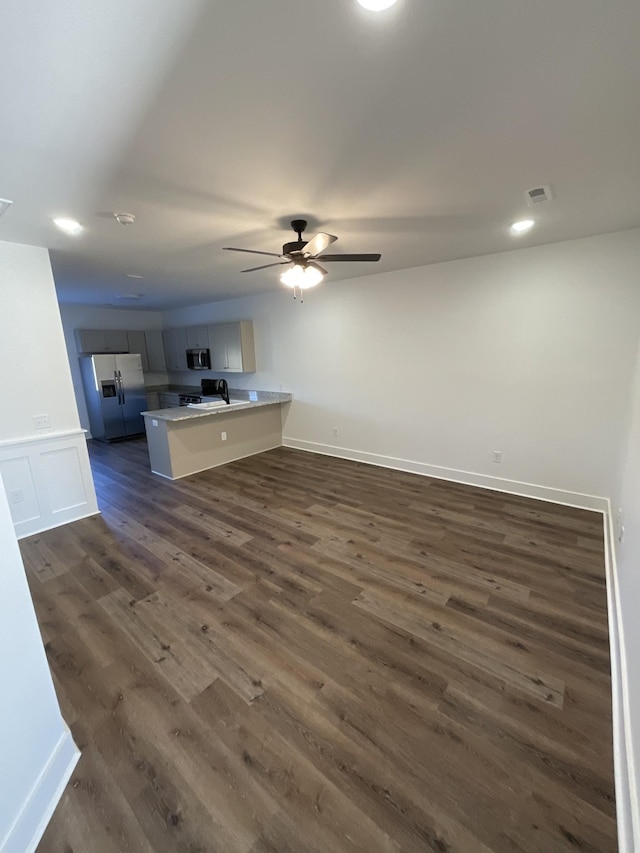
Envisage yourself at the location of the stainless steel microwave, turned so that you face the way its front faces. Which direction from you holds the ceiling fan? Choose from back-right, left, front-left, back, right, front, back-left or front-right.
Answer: front-left

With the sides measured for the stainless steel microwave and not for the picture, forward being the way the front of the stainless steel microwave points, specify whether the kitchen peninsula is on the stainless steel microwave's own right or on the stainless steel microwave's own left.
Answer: on the stainless steel microwave's own left

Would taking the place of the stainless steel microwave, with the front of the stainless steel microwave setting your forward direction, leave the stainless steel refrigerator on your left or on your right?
on your right

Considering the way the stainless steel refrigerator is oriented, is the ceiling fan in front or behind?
in front

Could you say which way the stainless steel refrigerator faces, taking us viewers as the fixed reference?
facing the viewer and to the right of the viewer

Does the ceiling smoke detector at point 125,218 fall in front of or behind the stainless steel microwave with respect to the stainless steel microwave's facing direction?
in front

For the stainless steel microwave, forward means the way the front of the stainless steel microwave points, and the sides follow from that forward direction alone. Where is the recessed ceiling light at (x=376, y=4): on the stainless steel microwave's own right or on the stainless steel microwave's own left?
on the stainless steel microwave's own left

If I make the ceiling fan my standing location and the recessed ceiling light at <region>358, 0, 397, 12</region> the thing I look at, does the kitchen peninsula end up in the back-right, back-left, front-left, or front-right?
back-right

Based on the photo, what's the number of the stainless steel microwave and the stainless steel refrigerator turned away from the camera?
0

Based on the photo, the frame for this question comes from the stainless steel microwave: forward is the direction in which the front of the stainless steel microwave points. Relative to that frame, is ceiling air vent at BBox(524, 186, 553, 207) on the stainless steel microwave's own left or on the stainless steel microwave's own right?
on the stainless steel microwave's own left

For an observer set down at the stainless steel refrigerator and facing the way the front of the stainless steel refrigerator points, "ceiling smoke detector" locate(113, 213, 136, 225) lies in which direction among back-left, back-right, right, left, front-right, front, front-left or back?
front-right

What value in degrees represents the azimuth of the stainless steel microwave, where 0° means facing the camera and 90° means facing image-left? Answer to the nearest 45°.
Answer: approximately 45°

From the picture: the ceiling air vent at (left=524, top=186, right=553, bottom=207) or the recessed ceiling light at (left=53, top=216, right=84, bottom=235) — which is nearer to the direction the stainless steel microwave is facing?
the recessed ceiling light
